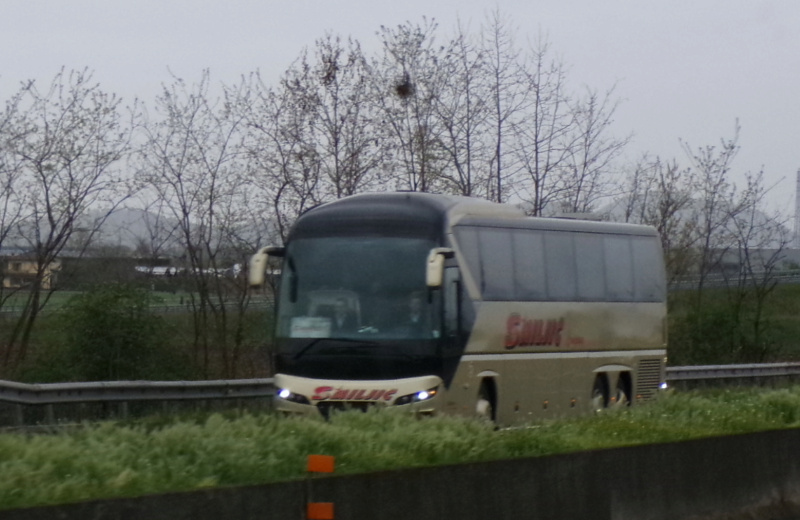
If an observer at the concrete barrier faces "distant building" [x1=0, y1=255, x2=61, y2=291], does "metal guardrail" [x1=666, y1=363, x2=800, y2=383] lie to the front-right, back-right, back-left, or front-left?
front-right

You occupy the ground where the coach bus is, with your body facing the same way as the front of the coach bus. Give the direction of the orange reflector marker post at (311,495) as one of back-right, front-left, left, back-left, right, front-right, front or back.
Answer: front-left

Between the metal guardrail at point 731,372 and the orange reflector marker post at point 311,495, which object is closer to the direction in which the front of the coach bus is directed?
the orange reflector marker post

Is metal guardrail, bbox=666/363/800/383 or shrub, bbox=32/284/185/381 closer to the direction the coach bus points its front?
the shrub

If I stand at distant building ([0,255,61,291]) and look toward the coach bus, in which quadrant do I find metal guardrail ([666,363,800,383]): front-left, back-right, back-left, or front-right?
front-left

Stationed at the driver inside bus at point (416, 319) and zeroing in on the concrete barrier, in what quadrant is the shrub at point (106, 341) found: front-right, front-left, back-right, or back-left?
back-right

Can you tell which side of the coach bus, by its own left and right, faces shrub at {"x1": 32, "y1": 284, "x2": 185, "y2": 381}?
right

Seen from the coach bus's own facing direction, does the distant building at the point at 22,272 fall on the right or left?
on its right

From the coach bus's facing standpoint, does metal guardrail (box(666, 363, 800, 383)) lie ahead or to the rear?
to the rear

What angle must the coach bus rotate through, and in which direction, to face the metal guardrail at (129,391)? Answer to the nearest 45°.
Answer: approximately 45° to its right

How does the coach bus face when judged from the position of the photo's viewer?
facing the viewer and to the left of the viewer
